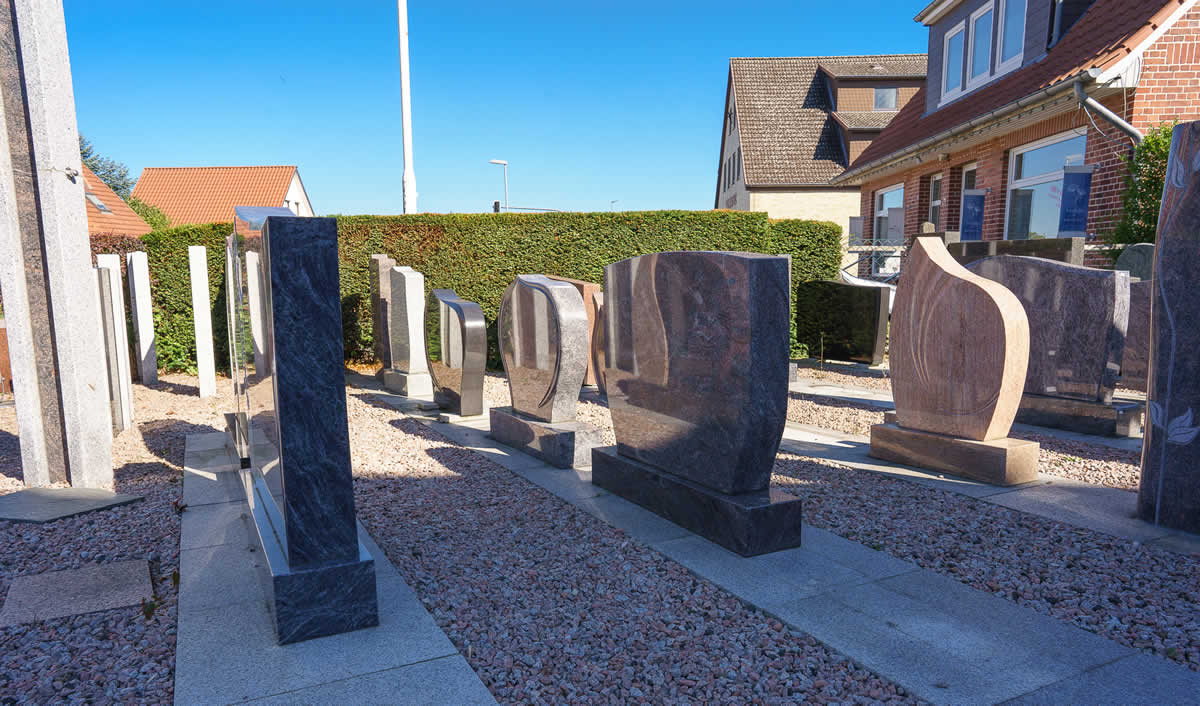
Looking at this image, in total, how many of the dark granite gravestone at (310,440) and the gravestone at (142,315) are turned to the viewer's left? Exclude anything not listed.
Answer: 2

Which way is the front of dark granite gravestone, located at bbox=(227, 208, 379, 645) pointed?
to the viewer's left

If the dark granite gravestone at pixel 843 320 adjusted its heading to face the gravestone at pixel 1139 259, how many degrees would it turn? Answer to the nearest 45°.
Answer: approximately 90° to its left

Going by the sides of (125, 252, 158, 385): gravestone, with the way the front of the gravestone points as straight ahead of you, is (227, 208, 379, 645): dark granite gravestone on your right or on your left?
on your left

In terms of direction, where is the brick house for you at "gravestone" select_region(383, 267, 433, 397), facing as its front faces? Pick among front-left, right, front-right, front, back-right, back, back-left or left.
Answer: back-left

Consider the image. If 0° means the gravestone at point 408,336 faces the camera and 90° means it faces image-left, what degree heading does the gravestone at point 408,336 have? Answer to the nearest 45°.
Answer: approximately 45°

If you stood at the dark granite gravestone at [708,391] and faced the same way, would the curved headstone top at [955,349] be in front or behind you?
behind

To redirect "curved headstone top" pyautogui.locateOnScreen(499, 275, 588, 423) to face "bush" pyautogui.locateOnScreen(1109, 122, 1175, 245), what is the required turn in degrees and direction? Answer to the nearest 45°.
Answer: approximately 135° to its left

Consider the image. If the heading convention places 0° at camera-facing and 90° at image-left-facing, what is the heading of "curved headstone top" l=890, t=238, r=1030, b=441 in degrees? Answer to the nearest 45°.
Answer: approximately 45°

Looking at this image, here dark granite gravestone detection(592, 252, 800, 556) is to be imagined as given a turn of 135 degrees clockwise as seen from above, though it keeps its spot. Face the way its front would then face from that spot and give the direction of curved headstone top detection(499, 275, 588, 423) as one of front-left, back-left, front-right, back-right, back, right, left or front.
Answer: front-left

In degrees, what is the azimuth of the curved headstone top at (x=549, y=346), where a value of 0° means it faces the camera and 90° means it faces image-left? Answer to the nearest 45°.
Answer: approximately 45°

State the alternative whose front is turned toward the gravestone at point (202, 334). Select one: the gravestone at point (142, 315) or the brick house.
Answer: the brick house
